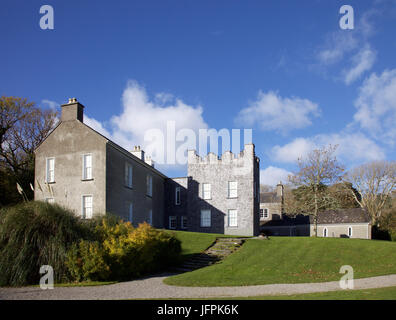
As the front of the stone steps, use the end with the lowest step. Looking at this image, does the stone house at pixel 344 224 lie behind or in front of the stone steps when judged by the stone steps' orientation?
behind

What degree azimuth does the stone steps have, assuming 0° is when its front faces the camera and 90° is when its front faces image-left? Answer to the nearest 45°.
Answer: approximately 45°

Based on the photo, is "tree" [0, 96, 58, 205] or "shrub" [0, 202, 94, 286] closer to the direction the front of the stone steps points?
the shrub

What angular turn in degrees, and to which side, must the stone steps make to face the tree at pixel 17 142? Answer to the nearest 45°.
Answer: approximately 90° to its right

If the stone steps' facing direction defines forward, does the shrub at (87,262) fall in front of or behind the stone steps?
in front

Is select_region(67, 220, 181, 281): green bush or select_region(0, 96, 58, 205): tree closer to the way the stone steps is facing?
the green bush

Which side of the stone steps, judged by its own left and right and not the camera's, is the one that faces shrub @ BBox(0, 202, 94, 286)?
front

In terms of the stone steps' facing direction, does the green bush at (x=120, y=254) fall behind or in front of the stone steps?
in front

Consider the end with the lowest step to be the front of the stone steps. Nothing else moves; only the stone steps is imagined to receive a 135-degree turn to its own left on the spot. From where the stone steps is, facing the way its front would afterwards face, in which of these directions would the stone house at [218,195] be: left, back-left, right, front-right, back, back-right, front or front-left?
left
